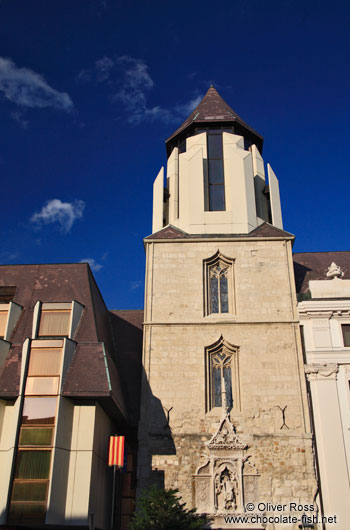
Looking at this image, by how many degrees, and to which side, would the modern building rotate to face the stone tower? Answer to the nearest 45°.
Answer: approximately 90° to its left

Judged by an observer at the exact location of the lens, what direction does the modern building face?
facing the viewer
